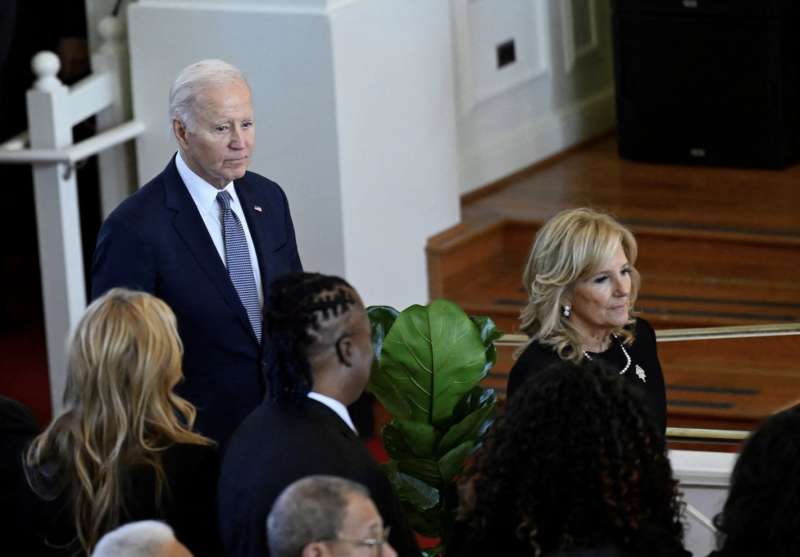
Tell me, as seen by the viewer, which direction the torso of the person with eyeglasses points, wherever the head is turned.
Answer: to the viewer's right

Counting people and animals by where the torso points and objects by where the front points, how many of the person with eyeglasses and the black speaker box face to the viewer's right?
1

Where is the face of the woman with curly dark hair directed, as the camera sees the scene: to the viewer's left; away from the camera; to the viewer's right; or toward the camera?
away from the camera

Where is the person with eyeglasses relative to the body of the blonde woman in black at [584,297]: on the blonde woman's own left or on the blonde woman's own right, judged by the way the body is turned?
on the blonde woman's own right

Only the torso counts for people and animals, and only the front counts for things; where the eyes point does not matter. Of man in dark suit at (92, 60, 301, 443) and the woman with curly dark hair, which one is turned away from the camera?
the woman with curly dark hair

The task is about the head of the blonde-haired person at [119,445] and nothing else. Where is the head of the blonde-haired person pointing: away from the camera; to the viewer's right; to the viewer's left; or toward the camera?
away from the camera

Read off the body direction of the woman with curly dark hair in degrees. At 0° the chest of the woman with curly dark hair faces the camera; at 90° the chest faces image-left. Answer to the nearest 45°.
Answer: approximately 180°

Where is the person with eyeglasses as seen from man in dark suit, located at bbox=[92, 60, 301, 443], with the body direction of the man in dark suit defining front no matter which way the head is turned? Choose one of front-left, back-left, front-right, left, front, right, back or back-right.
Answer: front-right

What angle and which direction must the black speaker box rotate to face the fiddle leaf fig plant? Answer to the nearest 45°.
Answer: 0° — it already faces it
